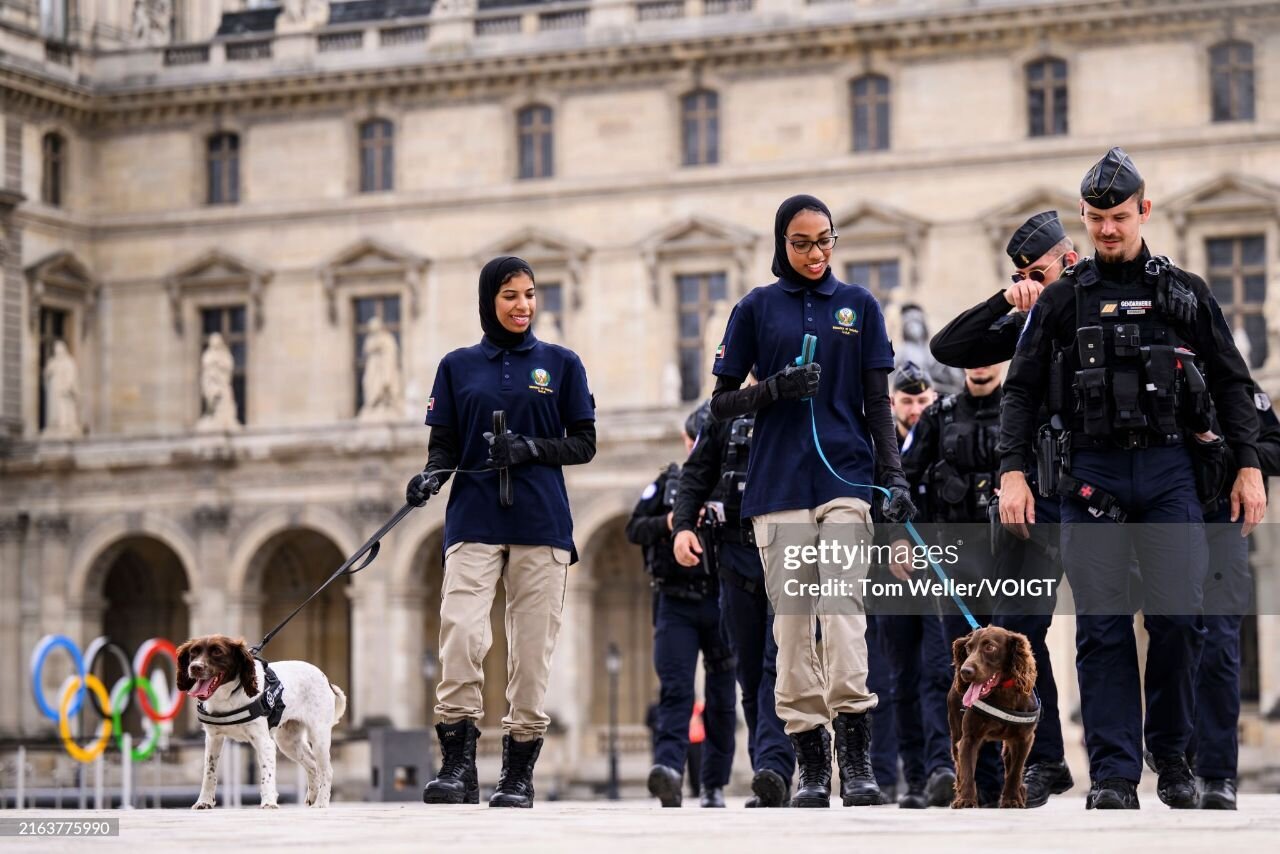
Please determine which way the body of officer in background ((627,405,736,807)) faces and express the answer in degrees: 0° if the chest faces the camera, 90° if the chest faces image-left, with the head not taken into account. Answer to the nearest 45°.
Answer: approximately 0°

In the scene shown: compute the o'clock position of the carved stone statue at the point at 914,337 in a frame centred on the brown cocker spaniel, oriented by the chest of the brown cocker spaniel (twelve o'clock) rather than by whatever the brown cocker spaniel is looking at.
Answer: The carved stone statue is roughly at 6 o'clock from the brown cocker spaniel.

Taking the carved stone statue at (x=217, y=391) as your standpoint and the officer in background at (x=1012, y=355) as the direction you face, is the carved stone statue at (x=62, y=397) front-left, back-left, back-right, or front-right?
back-right

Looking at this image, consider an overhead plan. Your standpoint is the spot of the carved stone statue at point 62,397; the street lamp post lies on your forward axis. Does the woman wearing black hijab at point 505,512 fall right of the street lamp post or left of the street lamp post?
right

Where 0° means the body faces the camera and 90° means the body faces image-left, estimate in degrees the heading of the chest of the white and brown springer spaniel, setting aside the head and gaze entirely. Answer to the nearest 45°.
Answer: approximately 45°

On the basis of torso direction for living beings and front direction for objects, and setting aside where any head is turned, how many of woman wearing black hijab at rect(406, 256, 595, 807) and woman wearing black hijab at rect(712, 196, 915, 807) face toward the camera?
2

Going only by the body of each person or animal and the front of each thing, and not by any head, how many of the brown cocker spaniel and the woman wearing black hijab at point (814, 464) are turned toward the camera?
2

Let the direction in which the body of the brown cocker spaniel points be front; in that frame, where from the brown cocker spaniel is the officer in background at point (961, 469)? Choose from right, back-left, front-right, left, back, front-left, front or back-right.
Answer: back

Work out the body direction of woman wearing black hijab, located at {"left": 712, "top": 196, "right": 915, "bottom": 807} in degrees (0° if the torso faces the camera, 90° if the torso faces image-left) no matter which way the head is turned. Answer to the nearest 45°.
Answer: approximately 0°
